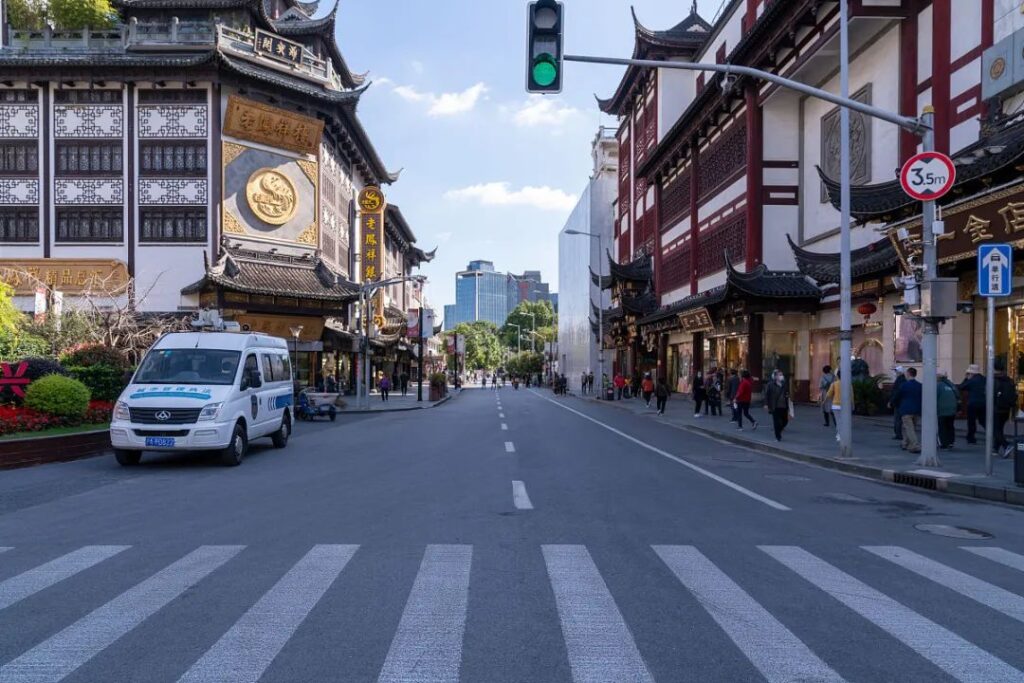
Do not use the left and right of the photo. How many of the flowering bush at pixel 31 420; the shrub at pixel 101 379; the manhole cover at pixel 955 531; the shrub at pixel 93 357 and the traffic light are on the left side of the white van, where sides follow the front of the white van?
2

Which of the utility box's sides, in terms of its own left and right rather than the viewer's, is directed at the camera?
front

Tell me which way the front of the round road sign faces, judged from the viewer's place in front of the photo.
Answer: facing the viewer

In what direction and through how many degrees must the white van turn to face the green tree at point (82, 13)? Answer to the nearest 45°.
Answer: approximately 135° to its right

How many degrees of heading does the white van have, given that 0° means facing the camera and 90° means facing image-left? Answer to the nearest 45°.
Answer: approximately 45°

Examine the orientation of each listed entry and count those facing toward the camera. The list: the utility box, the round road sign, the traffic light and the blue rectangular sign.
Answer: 4

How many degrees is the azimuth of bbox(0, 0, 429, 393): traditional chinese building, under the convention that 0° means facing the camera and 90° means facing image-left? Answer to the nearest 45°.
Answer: approximately 315°

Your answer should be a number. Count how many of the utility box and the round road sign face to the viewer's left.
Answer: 0

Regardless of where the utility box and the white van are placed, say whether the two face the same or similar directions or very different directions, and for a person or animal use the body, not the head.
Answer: same or similar directions

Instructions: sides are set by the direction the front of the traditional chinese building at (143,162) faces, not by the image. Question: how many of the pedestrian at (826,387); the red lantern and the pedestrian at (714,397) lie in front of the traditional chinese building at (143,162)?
3

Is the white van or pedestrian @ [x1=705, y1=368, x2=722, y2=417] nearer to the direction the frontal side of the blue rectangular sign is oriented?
the white van

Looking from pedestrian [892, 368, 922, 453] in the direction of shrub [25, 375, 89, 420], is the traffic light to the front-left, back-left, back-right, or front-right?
front-left

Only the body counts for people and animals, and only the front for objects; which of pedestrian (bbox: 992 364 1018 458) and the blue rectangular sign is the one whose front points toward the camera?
the blue rectangular sign

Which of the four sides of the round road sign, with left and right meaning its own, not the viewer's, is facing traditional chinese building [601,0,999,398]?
back
